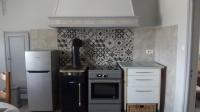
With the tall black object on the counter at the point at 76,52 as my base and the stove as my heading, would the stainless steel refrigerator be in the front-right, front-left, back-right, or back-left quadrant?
back-right

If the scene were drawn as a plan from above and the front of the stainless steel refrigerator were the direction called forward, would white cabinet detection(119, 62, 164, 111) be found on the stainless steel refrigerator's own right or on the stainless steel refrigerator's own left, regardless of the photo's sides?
on the stainless steel refrigerator's own left

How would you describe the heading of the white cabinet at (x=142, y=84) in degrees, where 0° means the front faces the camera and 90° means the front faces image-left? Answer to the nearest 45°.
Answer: approximately 0°

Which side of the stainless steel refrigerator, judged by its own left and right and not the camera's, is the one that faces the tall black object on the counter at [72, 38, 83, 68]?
left

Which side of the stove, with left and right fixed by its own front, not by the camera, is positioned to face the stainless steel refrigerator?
right

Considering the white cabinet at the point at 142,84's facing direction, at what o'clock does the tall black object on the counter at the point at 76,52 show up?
The tall black object on the counter is roughly at 3 o'clock from the white cabinet.

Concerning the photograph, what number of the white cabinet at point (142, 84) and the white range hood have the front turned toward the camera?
2
